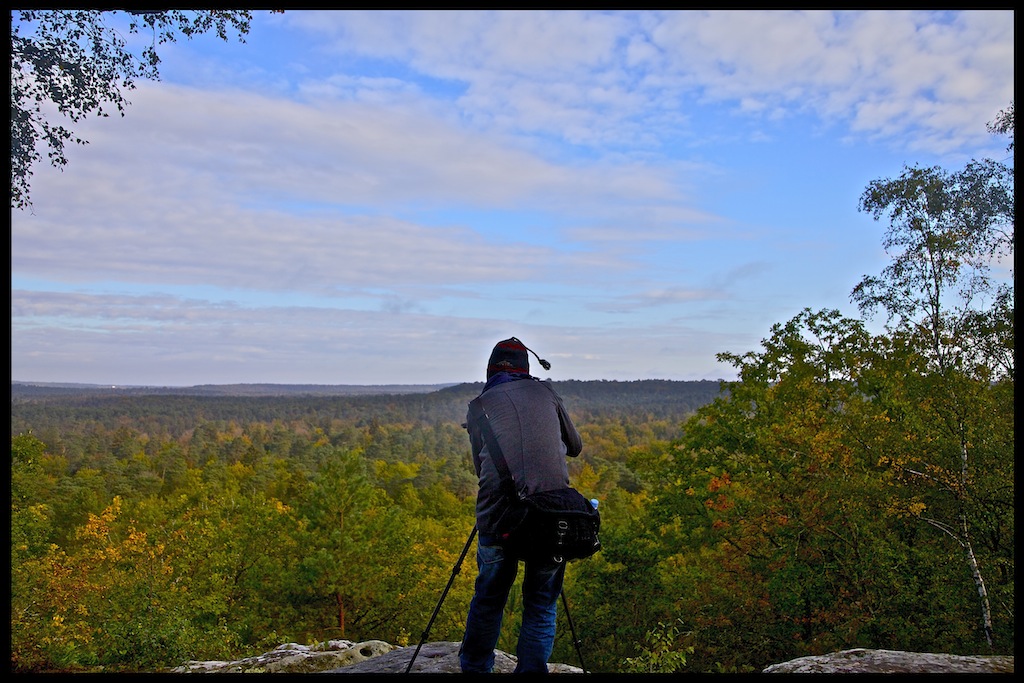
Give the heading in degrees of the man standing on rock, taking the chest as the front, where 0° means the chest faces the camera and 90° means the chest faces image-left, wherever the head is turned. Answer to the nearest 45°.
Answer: approximately 180°

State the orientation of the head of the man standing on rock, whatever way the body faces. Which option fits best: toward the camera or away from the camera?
away from the camera
